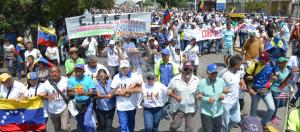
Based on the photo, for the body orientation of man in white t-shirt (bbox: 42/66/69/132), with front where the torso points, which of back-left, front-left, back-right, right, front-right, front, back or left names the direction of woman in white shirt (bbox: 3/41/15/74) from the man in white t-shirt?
back

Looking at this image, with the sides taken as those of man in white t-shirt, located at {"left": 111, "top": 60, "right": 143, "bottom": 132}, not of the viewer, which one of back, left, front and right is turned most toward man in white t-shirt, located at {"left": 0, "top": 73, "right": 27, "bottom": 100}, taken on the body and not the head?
right

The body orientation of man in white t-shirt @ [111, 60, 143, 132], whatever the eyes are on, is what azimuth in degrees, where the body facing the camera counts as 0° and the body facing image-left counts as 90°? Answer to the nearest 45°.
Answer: approximately 0°

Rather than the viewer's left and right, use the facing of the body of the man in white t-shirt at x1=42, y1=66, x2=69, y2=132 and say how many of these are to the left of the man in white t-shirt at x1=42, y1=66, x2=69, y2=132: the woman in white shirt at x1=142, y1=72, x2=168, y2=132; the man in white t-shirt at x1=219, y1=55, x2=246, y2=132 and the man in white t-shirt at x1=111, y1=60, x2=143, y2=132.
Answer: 3

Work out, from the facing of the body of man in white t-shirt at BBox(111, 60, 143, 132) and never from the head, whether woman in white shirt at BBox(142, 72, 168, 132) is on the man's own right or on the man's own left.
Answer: on the man's own left

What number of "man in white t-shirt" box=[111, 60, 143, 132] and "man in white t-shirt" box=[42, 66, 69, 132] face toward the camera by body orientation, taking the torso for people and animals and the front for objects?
2

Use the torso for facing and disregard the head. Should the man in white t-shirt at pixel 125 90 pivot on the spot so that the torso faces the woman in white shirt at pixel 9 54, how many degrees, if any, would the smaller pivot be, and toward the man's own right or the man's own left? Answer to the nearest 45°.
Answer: approximately 135° to the man's own right

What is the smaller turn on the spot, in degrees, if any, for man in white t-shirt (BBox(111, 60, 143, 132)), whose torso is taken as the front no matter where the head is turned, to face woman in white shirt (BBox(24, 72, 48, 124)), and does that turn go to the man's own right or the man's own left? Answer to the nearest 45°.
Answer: approximately 90° to the man's own right

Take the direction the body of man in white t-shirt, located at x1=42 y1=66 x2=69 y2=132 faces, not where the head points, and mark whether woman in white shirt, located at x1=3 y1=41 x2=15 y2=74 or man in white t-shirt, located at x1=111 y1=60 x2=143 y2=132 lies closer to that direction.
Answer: the man in white t-shirt
